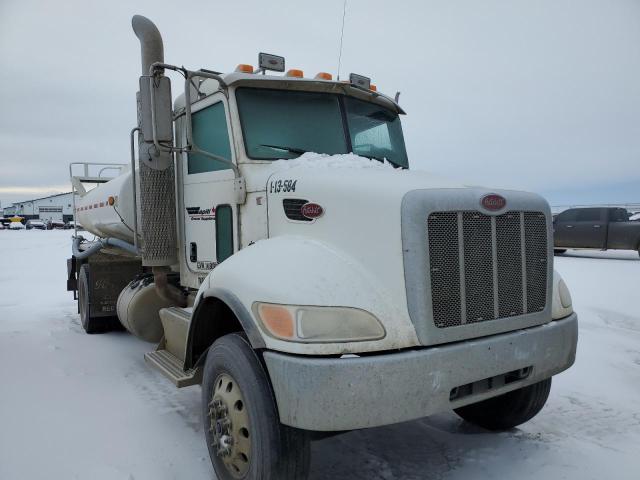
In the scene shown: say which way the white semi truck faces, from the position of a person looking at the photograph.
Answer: facing the viewer and to the right of the viewer

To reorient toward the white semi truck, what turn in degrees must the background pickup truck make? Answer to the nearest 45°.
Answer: approximately 90° to its left

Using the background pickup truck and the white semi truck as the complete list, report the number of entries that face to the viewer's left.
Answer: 1

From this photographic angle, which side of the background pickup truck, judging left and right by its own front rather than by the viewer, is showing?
left

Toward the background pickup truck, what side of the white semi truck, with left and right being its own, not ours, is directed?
left
